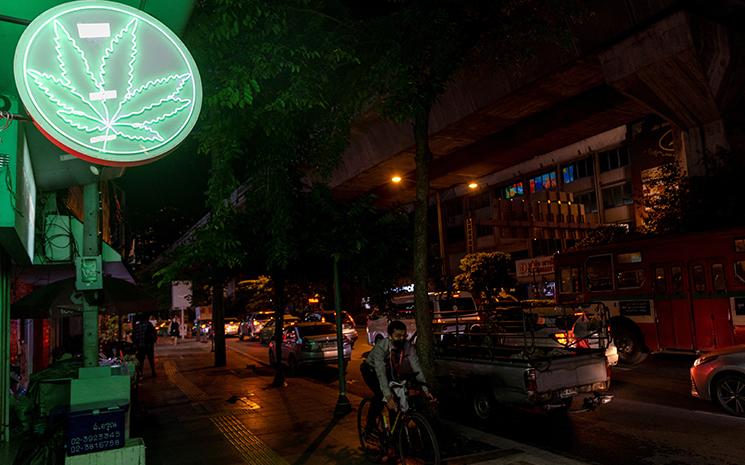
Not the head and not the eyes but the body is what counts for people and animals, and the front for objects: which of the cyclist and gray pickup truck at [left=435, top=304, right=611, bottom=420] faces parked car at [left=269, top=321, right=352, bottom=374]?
the gray pickup truck

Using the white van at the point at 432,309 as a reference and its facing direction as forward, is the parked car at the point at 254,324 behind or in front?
in front

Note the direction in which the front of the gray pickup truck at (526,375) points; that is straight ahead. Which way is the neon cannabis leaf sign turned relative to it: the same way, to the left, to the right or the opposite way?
the opposite way

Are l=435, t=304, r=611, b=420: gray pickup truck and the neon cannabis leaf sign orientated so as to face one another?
no

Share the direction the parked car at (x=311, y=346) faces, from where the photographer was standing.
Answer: facing away from the viewer and to the left of the viewer

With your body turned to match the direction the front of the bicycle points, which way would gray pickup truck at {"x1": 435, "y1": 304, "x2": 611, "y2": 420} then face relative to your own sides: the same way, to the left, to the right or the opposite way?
the opposite way

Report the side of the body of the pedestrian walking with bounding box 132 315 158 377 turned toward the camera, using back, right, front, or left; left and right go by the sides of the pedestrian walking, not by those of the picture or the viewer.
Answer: back

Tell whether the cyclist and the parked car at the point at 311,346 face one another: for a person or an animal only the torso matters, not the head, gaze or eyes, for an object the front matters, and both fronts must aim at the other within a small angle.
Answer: no

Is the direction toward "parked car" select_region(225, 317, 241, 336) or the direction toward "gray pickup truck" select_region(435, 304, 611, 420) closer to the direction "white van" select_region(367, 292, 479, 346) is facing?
the parked car

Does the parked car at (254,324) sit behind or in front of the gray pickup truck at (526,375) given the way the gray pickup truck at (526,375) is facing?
in front

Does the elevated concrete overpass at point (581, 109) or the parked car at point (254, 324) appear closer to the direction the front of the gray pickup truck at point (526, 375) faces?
the parked car

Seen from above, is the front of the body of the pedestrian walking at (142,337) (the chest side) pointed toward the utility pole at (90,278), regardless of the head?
no

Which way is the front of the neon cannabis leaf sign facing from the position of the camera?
facing the viewer

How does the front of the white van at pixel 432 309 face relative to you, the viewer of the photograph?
facing away from the viewer and to the left of the viewer

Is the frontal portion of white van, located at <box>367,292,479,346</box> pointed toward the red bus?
no

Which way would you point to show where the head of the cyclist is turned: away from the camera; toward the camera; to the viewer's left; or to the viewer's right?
toward the camera

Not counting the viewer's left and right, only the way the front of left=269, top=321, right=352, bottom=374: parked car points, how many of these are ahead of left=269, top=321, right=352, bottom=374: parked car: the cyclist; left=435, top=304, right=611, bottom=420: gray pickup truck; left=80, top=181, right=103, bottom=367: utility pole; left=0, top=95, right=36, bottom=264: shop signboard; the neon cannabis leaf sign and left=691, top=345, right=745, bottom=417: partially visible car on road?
0
